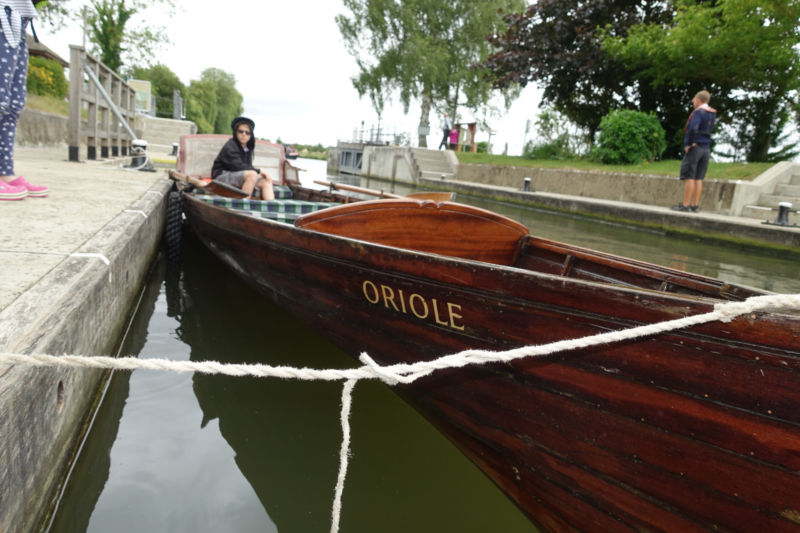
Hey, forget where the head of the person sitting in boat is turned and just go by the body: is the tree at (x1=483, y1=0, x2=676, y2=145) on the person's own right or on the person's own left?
on the person's own left

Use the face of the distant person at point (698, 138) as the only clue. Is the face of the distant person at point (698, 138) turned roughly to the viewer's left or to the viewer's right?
to the viewer's left

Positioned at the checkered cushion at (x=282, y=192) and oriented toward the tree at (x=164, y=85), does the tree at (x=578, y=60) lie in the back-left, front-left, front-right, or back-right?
front-right

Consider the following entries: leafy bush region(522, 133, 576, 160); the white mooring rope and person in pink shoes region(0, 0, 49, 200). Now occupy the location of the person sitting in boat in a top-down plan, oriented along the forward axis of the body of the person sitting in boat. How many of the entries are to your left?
1

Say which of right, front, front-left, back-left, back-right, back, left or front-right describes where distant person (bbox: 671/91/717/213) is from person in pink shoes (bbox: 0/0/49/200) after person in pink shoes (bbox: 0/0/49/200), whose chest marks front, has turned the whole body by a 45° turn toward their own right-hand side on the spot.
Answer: front-left

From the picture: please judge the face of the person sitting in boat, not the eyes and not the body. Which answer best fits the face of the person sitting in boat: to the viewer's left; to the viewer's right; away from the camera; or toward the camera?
toward the camera

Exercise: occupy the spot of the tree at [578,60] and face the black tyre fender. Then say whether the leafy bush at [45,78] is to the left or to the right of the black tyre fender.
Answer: right

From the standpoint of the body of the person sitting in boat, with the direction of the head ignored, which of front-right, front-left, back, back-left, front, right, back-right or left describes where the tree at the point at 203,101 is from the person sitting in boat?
back-left

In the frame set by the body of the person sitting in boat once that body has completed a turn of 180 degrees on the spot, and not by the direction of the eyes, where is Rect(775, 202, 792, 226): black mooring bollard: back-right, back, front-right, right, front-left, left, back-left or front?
back-right

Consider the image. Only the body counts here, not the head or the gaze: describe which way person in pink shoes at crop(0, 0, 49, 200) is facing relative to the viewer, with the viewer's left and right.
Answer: facing to the right of the viewer

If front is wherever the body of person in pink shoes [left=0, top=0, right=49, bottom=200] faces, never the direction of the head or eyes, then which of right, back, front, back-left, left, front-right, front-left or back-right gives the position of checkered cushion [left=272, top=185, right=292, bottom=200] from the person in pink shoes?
front-left

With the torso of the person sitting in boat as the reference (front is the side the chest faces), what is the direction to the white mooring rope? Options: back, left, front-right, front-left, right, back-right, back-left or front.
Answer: front-right

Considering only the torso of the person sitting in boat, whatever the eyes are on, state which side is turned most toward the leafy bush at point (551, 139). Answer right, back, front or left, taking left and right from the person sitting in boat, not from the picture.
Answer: left

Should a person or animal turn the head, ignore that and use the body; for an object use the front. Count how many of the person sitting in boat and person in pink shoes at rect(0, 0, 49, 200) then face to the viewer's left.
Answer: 0

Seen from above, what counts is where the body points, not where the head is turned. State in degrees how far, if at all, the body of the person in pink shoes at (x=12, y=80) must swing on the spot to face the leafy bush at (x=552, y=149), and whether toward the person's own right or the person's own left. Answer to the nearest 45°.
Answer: approximately 45° to the person's own left

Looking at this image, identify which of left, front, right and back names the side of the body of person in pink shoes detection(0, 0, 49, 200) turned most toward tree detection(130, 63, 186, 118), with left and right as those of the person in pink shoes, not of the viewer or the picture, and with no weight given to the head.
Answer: left

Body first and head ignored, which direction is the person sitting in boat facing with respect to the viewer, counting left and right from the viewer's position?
facing the viewer and to the right of the viewer
